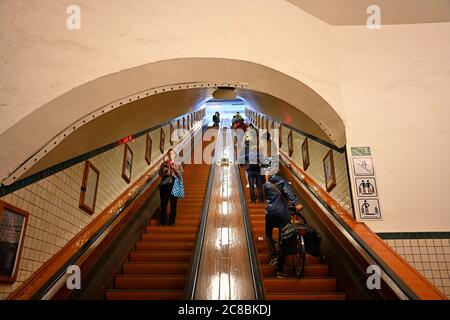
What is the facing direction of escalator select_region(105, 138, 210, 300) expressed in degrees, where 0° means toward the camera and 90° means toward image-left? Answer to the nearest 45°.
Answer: approximately 0°

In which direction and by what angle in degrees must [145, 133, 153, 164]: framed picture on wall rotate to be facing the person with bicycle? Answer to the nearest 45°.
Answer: approximately 45° to its right

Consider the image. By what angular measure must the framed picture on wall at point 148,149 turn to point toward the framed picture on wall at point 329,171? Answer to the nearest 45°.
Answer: approximately 45° to its right

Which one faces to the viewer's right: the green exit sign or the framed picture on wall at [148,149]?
the framed picture on wall

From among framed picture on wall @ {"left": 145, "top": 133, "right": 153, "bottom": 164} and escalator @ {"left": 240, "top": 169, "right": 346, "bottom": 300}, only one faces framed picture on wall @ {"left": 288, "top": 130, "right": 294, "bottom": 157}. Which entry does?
framed picture on wall @ {"left": 145, "top": 133, "right": 153, "bottom": 164}

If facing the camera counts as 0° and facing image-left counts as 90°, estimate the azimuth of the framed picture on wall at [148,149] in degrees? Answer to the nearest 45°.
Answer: approximately 270°

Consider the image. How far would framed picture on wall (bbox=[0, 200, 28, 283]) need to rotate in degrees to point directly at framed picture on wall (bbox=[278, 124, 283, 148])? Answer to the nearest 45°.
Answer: approximately 90° to its left

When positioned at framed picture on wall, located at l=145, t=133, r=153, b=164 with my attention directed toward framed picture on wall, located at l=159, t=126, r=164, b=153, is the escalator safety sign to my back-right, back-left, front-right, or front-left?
back-right
